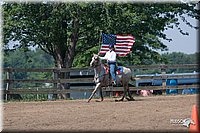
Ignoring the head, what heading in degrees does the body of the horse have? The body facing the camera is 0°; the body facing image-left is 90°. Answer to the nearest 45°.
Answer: approximately 90°
